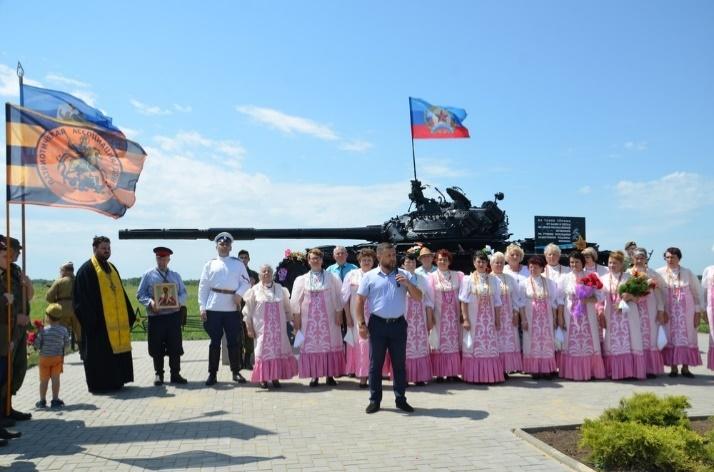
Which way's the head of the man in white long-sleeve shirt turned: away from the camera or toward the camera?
toward the camera

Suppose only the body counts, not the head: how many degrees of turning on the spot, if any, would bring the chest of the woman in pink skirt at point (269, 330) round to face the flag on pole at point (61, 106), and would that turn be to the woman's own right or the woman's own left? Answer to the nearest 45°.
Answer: approximately 45° to the woman's own right

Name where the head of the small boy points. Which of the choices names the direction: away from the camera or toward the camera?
away from the camera

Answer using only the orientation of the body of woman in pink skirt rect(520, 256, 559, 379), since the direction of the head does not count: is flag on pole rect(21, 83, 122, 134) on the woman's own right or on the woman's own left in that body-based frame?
on the woman's own right

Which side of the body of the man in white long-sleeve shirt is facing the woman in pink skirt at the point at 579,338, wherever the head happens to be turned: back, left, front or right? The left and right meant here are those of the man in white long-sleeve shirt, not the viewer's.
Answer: left

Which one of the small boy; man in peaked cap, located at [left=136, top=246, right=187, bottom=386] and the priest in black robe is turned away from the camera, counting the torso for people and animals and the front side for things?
the small boy

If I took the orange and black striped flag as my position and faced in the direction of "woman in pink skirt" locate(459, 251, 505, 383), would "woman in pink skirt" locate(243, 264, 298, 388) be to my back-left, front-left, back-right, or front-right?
front-left

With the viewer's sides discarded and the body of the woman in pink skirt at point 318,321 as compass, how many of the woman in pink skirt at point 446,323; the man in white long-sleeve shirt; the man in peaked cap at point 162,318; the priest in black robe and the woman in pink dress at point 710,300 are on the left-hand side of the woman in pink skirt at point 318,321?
2

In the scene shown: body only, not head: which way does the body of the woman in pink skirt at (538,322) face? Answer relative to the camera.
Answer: toward the camera

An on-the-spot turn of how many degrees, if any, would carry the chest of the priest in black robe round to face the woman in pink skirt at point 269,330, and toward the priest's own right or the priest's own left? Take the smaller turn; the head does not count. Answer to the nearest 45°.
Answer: approximately 45° to the priest's own left

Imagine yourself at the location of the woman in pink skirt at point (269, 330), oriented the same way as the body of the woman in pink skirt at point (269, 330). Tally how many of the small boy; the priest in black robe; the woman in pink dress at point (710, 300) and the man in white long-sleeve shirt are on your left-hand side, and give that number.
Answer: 1

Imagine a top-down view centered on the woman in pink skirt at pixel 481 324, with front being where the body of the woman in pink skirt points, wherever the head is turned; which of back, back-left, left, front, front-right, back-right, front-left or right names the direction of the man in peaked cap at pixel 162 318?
right

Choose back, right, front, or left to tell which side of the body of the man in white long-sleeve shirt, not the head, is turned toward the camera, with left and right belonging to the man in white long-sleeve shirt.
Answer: front
